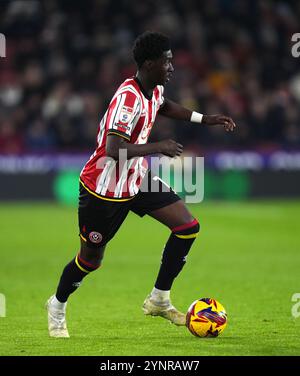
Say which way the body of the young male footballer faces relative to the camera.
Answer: to the viewer's right
